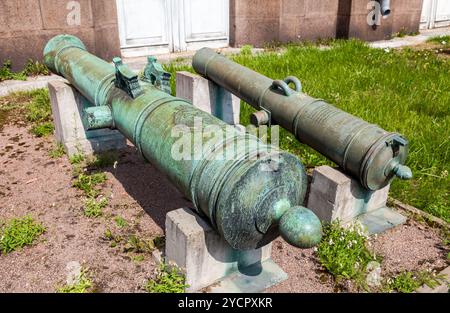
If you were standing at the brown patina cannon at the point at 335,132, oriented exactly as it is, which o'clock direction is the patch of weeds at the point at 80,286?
The patch of weeds is roughly at 9 o'clock from the brown patina cannon.

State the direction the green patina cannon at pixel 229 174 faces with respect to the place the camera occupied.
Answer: facing away from the viewer and to the left of the viewer

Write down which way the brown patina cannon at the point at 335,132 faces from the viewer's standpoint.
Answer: facing away from the viewer and to the left of the viewer

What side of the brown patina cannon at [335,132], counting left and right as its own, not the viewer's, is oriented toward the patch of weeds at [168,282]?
left

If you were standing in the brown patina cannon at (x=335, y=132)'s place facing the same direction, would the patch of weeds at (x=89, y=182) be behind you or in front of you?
in front

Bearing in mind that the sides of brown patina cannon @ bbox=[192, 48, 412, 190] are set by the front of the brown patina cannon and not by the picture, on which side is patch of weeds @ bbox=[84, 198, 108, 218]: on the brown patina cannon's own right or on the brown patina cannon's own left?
on the brown patina cannon's own left

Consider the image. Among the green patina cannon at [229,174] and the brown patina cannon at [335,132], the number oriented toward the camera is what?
0

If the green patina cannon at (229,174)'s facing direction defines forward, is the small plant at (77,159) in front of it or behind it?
in front
